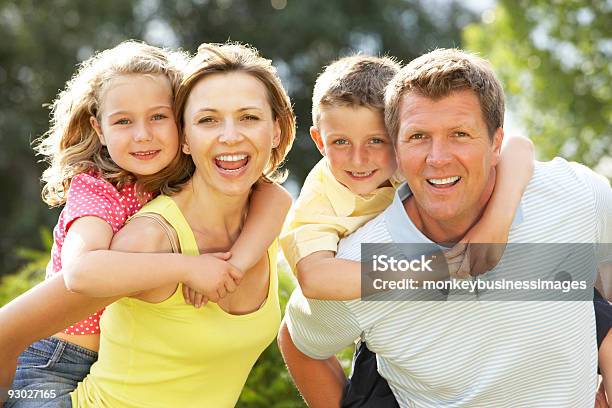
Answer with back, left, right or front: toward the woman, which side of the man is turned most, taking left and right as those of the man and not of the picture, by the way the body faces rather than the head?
right

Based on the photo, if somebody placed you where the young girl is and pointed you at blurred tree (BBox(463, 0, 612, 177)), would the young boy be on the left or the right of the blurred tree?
right

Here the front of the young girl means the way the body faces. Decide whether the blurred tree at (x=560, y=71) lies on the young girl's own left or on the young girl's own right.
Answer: on the young girl's own left

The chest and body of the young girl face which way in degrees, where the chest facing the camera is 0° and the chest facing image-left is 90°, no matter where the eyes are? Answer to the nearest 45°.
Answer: approximately 315°

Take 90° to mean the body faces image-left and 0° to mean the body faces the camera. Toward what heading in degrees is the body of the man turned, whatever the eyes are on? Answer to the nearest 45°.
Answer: approximately 0°

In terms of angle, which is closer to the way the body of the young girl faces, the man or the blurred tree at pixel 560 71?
the man

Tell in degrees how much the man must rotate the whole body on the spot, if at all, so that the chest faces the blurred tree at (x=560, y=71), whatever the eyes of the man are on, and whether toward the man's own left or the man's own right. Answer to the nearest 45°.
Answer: approximately 180°

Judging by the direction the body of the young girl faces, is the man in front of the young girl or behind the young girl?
in front

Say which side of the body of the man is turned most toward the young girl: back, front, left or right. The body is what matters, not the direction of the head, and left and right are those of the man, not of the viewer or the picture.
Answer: right

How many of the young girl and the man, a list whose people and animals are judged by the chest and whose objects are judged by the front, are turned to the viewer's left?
0
